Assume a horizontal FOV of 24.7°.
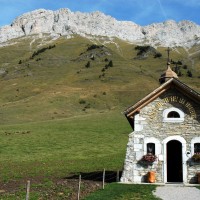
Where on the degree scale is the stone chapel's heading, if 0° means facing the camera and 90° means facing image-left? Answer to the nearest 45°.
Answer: approximately 0°
